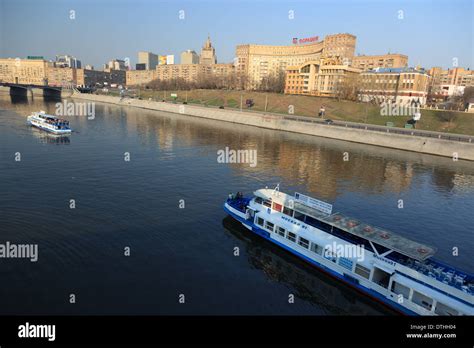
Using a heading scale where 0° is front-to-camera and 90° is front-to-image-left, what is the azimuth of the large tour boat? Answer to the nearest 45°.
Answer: approximately 135°
